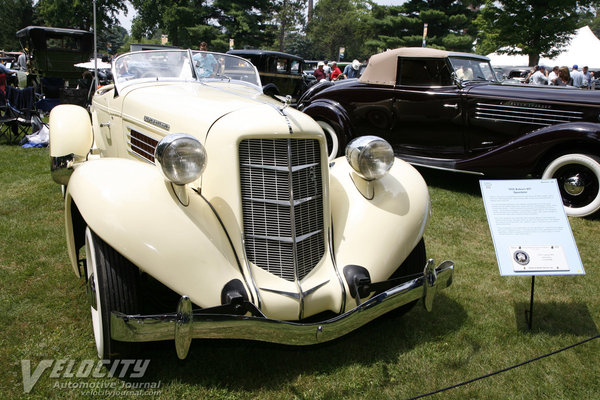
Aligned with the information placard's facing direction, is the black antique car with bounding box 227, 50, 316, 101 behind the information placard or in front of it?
behind

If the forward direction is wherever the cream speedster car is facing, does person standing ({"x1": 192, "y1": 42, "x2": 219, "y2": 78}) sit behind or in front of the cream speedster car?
behind

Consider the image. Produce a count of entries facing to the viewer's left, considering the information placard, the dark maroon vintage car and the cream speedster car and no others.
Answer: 0

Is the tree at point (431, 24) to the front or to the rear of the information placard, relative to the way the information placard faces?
to the rear

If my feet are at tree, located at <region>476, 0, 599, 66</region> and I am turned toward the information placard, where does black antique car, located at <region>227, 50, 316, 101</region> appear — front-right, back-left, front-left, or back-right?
front-right

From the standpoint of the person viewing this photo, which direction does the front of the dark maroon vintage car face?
facing the viewer and to the right of the viewer

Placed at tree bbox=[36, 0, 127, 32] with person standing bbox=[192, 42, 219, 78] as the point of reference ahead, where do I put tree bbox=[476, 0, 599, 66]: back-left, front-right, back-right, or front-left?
front-left

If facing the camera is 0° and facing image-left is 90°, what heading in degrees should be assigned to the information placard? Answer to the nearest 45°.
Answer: approximately 0°
